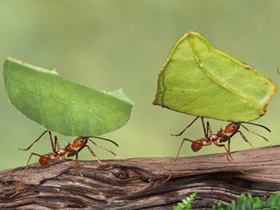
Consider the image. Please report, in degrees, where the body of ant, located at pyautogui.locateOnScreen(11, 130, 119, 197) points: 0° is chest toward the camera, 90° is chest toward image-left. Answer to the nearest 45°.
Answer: approximately 270°
